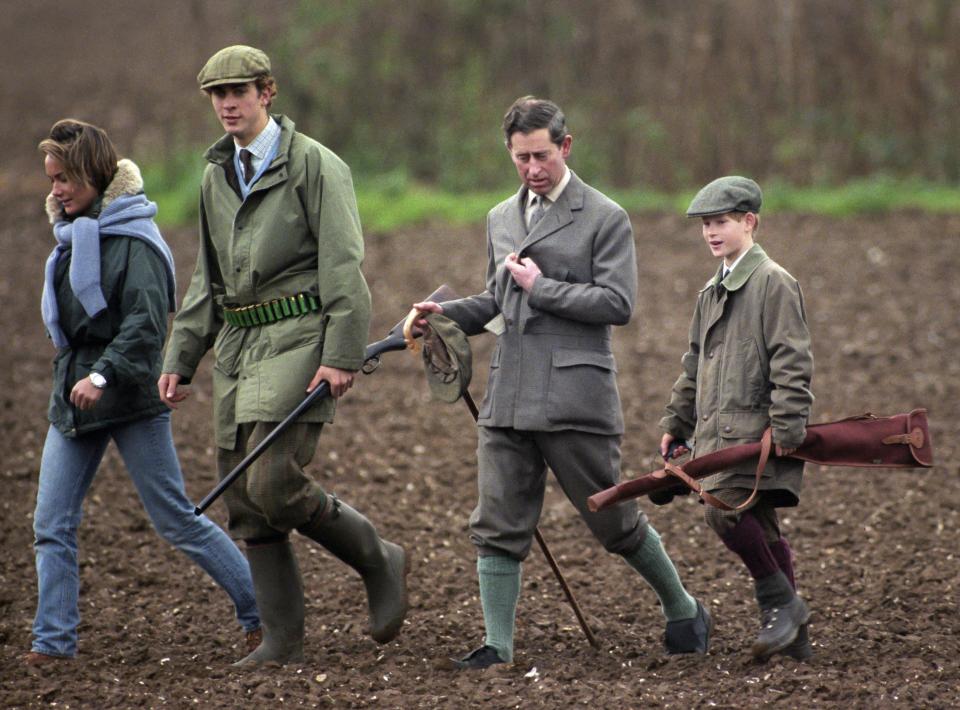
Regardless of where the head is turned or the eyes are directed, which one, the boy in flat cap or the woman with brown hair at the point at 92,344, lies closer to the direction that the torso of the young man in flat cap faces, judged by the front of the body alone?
the woman with brown hair

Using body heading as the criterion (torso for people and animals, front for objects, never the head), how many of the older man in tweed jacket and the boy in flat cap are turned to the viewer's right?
0

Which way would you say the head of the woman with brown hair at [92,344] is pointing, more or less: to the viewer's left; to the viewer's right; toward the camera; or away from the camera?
to the viewer's left

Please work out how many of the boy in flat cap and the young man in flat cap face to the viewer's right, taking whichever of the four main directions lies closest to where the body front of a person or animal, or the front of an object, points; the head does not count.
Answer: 0

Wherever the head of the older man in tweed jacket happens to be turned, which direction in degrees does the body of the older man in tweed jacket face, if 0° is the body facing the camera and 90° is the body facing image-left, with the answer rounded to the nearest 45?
approximately 45°

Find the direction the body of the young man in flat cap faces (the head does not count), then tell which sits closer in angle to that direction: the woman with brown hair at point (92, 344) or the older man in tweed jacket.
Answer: the woman with brown hair

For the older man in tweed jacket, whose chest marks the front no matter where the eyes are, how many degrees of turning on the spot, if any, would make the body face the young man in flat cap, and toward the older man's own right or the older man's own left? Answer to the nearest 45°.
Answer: approximately 45° to the older man's own right

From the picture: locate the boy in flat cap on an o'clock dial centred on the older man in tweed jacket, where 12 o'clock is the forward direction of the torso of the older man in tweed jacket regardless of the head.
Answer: The boy in flat cap is roughly at 8 o'clock from the older man in tweed jacket.

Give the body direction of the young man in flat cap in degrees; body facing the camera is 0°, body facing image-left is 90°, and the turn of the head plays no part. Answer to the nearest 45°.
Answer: approximately 45°

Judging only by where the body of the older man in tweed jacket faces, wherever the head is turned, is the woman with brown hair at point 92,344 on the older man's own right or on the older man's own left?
on the older man's own right
